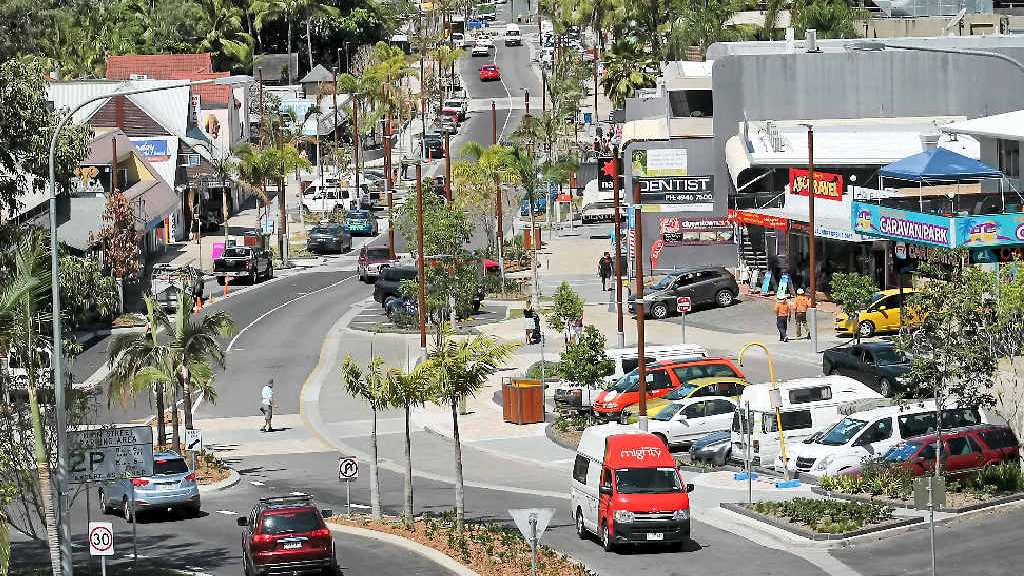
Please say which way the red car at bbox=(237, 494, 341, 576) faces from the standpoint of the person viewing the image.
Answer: facing away from the viewer

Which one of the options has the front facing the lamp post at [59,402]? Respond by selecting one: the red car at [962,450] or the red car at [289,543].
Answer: the red car at [962,450]

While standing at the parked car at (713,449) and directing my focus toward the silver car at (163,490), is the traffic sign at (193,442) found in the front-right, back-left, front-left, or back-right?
front-right

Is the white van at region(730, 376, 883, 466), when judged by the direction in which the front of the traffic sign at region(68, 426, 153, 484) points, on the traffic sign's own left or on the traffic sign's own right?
on the traffic sign's own left

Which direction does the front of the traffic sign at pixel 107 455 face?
toward the camera

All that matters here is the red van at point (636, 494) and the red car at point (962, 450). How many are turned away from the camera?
0

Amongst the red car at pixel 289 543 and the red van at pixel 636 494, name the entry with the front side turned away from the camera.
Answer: the red car

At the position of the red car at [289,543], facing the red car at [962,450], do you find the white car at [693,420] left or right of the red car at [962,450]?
left

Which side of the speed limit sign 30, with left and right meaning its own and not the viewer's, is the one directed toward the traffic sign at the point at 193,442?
back

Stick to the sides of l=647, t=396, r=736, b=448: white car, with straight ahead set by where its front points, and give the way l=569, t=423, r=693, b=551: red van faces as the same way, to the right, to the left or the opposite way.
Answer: to the left

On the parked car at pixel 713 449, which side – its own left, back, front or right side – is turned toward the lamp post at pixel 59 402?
front

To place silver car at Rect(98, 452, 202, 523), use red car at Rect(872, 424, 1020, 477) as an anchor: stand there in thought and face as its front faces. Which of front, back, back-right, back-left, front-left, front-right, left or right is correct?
front-right

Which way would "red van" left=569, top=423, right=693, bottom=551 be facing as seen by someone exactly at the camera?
facing the viewer and to the right of the viewer

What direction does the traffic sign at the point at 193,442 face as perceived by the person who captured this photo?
facing the viewer

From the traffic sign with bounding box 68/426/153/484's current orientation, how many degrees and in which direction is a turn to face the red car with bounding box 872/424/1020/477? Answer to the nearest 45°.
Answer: approximately 90° to its left

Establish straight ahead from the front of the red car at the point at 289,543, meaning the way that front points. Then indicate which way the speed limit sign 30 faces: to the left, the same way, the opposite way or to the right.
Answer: the opposite way

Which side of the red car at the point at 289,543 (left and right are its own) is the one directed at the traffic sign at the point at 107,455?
left

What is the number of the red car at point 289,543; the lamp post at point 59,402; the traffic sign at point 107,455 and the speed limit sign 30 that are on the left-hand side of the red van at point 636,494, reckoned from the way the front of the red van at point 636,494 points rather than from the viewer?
0
